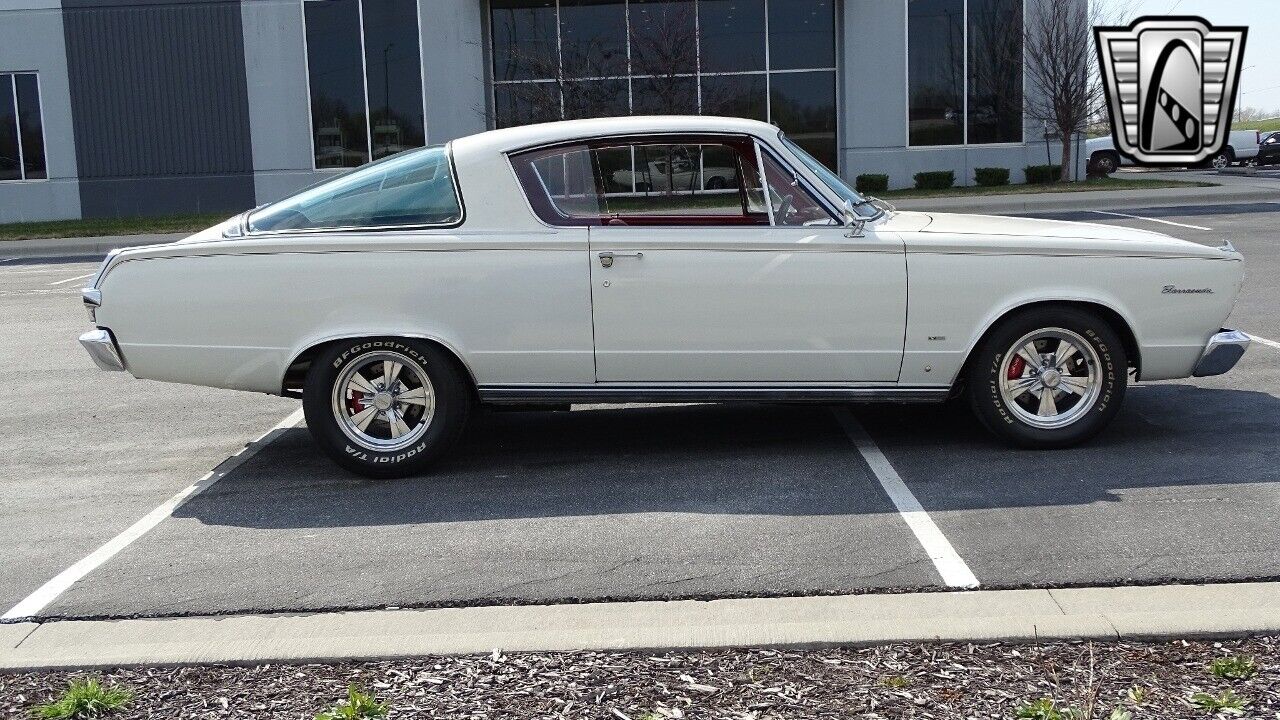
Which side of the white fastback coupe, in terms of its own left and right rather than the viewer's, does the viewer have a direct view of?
right

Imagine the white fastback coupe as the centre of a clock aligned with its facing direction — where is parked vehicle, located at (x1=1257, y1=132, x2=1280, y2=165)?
The parked vehicle is roughly at 10 o'clock from the white fastback coupe.

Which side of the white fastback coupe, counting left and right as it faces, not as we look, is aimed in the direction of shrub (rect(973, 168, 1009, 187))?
left

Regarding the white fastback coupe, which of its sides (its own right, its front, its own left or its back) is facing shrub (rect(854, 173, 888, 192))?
left

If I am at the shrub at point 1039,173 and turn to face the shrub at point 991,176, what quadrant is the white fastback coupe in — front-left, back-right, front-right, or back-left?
front-left

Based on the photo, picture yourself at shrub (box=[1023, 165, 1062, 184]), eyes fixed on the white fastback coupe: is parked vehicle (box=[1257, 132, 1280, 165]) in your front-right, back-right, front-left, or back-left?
back-left

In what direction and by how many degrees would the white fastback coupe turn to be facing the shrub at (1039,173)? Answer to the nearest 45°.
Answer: approximately 90° to its left

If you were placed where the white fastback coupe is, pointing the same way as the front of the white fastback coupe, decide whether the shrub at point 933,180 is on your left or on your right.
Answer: on your left

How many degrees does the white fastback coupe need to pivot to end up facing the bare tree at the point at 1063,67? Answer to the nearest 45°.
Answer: approximately 90° to its left
